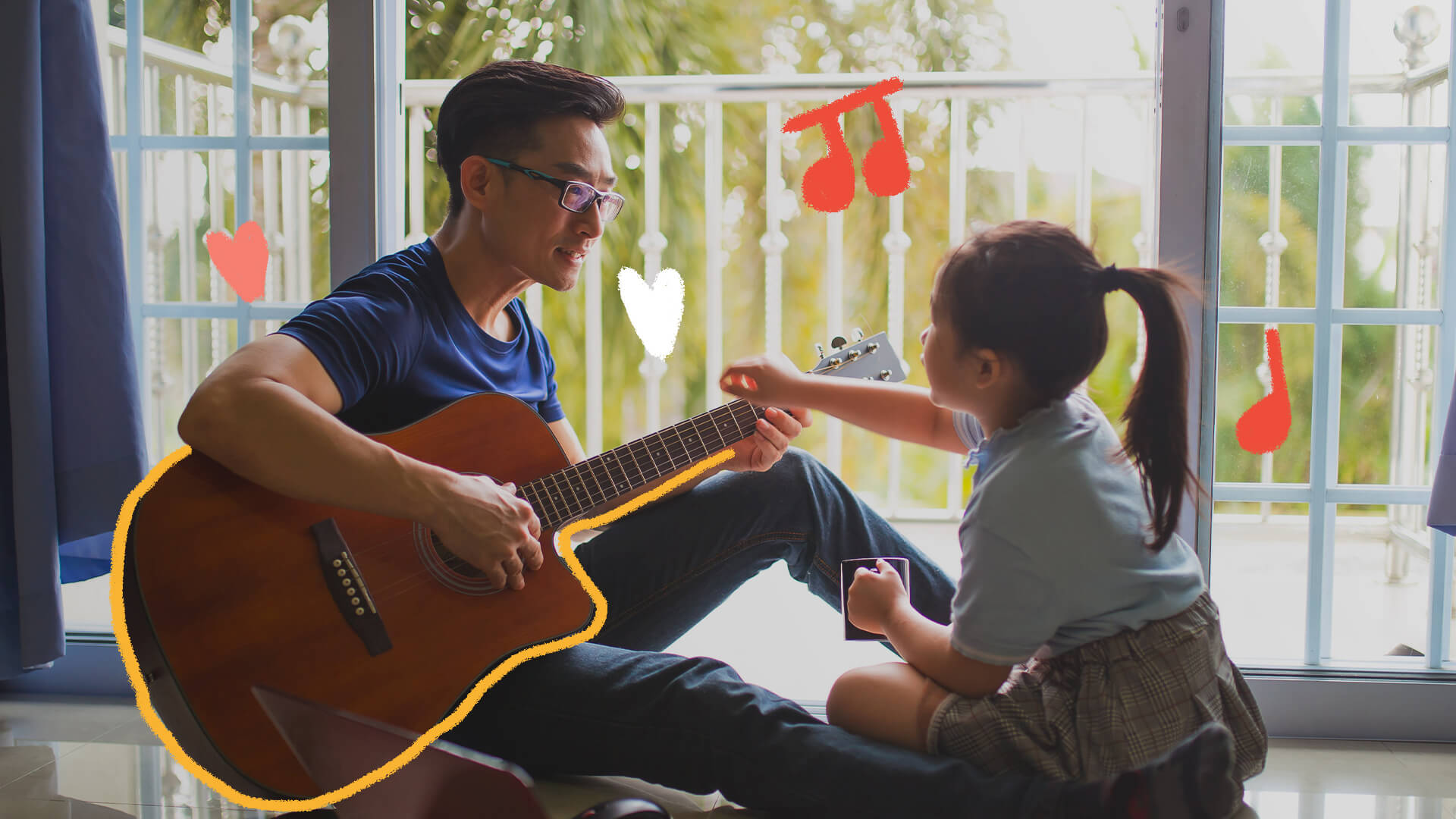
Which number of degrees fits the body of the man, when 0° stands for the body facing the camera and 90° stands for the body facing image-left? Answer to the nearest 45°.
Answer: approximately 315°

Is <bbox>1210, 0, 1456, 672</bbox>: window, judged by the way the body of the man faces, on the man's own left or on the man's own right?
on the man's own left

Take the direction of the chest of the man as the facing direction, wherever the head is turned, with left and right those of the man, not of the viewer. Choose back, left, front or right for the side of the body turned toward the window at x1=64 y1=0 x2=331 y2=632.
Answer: back

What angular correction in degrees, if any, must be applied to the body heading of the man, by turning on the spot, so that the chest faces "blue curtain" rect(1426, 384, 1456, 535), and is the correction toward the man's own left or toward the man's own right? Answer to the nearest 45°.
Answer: approximately 45° to the man's own left

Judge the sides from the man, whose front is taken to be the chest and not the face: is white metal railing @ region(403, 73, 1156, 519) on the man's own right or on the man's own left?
on the man's own left
